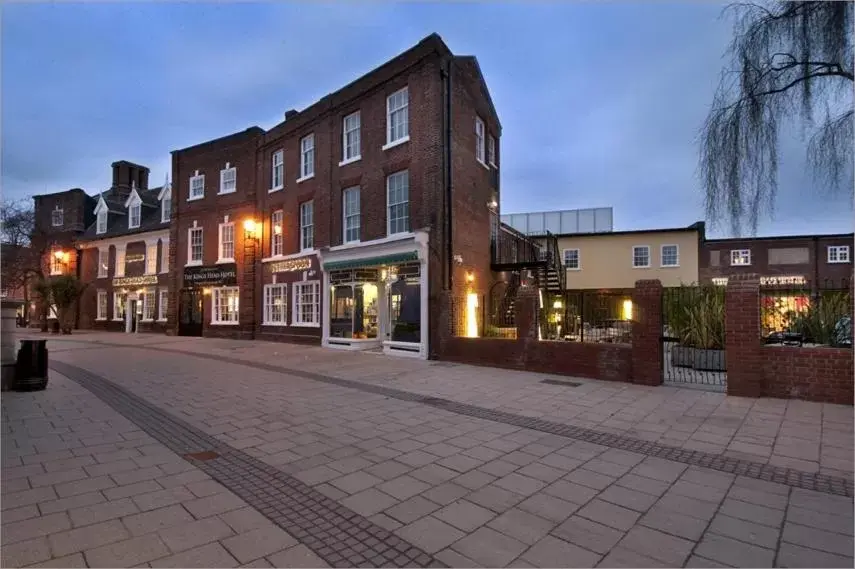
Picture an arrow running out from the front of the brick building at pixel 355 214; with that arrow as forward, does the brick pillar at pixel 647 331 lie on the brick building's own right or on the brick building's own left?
on the brick building's own left

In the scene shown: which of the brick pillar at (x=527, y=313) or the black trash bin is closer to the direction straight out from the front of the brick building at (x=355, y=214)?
the black trash bin

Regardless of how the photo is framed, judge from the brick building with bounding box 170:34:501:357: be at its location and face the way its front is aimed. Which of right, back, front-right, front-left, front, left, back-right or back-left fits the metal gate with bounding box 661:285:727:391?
left

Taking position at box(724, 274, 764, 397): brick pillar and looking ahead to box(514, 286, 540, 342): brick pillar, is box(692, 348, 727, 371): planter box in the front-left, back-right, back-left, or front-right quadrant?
front-right

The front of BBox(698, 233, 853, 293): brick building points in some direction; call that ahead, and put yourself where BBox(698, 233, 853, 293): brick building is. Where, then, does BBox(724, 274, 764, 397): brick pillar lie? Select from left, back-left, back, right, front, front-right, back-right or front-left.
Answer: front

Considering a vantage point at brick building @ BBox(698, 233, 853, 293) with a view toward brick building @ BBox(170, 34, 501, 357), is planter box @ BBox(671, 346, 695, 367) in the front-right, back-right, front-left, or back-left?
front-left

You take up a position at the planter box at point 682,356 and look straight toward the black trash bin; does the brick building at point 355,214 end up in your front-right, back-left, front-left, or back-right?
front-right

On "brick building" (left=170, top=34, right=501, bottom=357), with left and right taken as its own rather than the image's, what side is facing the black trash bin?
front

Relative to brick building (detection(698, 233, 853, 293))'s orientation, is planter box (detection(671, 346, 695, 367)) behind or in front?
in front

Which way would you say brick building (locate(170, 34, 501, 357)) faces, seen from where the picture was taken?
facing the viewer and to the left of the viewer

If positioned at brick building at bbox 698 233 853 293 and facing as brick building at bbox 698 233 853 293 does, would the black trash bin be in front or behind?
in front

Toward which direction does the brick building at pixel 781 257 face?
toward the camera

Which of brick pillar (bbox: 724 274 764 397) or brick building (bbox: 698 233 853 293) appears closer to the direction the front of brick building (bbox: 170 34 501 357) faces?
the brick pillar
